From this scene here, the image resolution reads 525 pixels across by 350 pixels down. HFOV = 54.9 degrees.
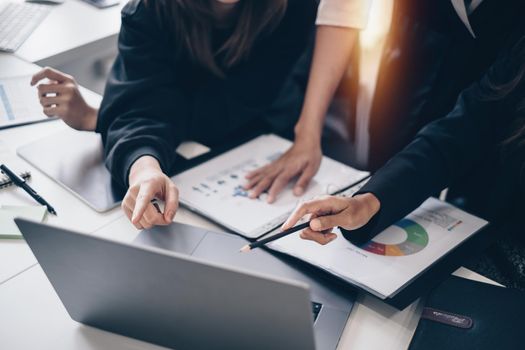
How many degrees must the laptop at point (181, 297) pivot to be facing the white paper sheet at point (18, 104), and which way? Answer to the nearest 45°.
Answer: approximately 90° to its left

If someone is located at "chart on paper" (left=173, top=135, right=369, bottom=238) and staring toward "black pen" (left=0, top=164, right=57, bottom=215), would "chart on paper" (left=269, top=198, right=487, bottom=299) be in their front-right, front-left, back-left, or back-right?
back-left

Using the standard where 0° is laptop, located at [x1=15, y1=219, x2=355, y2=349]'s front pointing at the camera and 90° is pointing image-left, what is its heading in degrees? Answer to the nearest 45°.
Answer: approximately 225°
